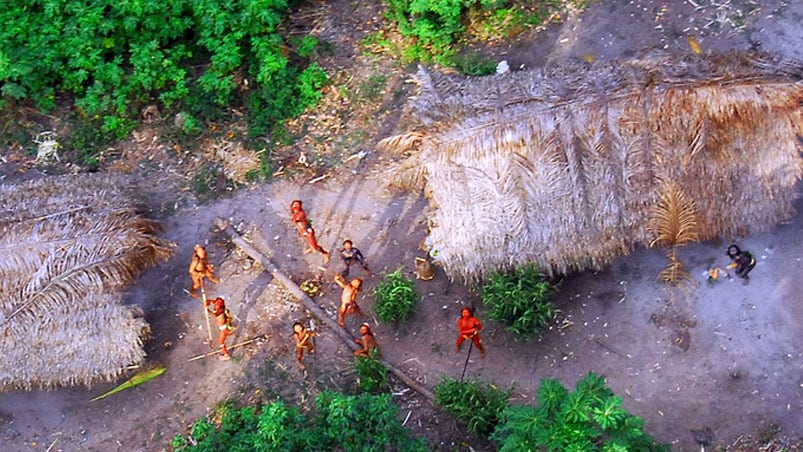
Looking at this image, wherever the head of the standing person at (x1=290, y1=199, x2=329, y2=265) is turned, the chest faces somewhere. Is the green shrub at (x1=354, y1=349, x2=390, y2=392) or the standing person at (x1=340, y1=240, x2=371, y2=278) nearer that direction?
the green shrub

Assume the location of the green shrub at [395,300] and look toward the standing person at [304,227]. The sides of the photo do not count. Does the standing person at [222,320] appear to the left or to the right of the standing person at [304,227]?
left

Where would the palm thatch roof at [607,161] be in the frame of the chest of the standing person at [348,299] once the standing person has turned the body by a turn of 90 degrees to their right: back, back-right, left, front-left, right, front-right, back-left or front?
back

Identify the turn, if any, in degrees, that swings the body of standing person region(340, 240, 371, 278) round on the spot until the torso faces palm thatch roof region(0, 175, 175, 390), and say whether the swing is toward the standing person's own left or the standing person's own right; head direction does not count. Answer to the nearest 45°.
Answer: approximately 45° to the standing person's own right

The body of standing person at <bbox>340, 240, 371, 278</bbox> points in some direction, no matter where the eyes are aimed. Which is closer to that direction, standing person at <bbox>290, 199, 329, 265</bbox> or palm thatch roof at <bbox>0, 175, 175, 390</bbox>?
the palm thatch roof

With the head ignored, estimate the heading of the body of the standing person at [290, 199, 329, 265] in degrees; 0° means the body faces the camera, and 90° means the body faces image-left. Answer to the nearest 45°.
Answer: approximately 45°

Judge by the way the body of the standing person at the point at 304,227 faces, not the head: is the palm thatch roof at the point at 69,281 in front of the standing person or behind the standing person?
in front

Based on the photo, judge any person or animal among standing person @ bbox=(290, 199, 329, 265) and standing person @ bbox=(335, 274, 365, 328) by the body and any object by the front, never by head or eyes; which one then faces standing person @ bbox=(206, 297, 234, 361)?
standing person @ bbox=(290, 199, 329, 265)

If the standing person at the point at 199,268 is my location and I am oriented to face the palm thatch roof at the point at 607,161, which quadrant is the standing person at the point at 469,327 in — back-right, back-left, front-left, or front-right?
front-right

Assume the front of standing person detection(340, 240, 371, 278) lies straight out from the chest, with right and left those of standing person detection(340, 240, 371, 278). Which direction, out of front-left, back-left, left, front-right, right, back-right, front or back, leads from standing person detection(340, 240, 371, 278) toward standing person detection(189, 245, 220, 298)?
front-right

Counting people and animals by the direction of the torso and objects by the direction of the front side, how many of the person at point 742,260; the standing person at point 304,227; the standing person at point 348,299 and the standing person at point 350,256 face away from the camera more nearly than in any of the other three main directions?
0

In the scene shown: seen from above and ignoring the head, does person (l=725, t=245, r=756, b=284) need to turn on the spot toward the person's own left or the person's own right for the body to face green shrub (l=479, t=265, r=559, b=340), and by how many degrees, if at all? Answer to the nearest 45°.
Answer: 0° — they already face it

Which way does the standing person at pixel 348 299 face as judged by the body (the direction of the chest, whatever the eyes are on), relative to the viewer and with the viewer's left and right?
facing the viewer

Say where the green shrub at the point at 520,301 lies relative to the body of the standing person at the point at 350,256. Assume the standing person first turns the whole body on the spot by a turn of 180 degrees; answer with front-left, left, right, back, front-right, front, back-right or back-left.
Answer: right

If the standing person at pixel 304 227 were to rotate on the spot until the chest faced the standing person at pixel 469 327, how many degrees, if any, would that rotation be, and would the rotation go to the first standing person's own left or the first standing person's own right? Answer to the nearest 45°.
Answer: approximately 90° to the first standing person's own left

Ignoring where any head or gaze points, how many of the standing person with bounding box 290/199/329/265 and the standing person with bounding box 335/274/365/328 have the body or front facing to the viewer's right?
0

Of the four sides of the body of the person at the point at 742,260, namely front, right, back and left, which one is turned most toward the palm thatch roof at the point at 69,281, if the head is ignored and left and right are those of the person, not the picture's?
front

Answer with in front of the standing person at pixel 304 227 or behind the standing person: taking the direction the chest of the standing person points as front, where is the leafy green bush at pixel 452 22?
behind

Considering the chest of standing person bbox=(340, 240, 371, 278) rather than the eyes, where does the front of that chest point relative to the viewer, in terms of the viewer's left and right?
facing the viewer and to the left of the viewer
